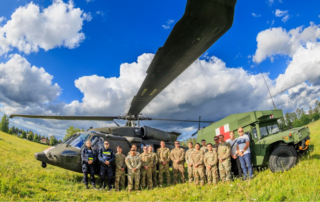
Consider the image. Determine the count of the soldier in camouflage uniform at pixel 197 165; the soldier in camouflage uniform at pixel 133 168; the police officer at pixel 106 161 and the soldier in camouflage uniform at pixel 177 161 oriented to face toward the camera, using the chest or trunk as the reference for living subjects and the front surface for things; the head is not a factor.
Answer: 4

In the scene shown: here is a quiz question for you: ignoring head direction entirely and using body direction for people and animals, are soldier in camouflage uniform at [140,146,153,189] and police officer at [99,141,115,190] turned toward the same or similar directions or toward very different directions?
same or similar directions

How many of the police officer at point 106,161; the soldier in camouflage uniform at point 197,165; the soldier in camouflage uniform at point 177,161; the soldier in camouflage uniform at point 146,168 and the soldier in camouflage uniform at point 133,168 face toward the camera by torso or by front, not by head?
5

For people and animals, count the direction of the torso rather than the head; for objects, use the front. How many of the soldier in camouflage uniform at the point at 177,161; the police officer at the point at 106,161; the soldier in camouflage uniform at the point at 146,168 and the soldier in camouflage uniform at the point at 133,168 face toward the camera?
4

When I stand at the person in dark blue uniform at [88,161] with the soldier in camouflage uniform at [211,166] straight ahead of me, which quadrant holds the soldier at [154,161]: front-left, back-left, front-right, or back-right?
front-left

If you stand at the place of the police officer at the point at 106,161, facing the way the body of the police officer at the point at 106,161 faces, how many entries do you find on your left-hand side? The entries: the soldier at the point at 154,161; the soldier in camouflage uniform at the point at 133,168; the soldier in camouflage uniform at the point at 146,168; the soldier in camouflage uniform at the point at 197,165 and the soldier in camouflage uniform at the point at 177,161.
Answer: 5

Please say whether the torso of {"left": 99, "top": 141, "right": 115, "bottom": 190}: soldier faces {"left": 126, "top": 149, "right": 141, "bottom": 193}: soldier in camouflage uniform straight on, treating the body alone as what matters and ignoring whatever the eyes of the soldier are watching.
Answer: no

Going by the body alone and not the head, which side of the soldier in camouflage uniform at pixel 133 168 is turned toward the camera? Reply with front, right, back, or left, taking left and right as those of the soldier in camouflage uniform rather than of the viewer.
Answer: front

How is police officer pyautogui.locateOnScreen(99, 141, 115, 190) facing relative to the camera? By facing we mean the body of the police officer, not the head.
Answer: toward the camera

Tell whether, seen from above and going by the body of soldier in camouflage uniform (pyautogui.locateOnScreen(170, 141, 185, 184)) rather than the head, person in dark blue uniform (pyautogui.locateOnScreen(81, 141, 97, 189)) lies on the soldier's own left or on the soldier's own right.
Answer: on the soldier's own right

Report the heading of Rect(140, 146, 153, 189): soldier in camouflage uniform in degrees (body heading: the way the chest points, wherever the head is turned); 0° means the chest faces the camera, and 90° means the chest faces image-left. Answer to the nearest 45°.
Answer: approximately 0°

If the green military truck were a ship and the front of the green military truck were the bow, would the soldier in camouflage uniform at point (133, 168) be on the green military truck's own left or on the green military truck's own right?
on the green military truck's own right

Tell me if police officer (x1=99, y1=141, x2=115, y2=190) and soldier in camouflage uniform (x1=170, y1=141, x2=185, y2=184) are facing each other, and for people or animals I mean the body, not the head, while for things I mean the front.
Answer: no

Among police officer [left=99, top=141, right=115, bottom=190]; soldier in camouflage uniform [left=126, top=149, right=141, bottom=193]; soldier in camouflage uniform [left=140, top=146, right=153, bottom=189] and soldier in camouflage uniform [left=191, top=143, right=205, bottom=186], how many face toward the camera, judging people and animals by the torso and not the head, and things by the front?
4

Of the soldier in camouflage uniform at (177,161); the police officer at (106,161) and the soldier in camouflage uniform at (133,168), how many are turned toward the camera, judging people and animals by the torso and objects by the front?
3

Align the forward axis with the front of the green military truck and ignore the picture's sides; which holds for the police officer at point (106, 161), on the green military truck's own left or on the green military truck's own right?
on the green military truck's own right

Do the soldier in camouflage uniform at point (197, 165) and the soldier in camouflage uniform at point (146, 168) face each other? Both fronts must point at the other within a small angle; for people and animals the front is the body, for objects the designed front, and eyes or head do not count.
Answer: no

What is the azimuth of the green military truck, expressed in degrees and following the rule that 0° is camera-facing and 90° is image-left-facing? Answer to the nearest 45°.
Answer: approximately 315°

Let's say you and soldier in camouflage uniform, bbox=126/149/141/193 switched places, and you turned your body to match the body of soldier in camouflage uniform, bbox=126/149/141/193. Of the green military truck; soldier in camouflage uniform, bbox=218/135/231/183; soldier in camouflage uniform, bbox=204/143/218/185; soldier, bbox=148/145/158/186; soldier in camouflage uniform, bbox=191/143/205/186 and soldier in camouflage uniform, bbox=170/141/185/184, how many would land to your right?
0

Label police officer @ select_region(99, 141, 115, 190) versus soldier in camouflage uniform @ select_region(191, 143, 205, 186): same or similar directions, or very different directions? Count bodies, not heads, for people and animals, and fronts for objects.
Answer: same or similar directions

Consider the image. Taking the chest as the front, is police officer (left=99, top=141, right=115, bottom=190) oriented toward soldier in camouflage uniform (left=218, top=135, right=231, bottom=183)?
no
